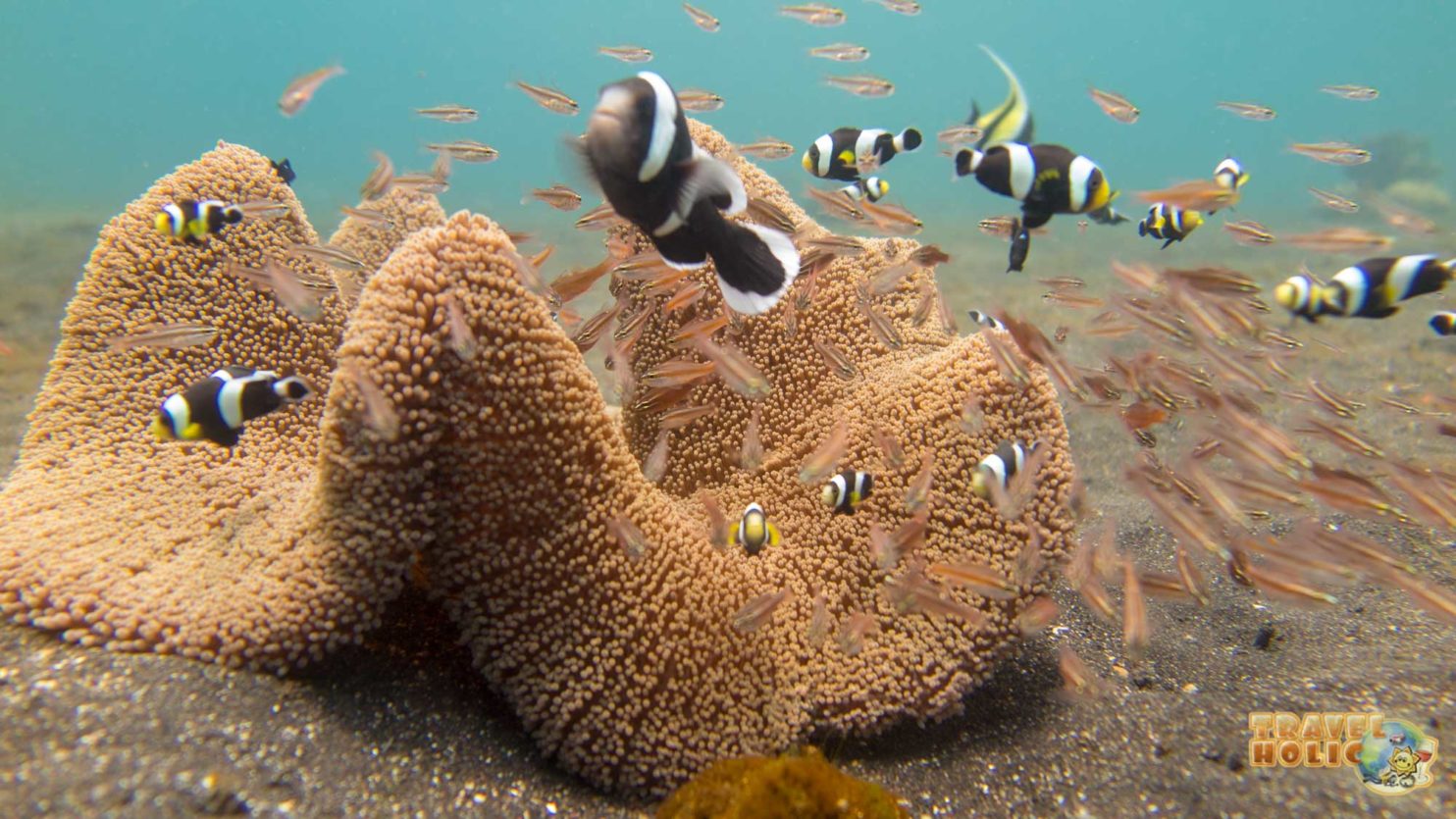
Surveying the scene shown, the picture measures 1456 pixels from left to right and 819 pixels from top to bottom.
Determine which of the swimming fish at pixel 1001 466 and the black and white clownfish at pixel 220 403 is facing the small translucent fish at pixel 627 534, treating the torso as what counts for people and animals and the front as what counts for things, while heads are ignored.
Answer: the swimming fish

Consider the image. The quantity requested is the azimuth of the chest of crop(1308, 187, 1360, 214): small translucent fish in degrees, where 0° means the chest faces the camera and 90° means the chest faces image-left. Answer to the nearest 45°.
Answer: approximately 270°

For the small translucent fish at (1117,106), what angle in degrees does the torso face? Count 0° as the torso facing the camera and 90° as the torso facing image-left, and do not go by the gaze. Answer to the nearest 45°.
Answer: approximately 270°

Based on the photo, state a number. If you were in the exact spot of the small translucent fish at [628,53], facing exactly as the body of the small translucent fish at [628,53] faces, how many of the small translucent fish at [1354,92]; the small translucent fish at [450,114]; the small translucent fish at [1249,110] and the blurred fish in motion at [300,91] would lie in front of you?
2
